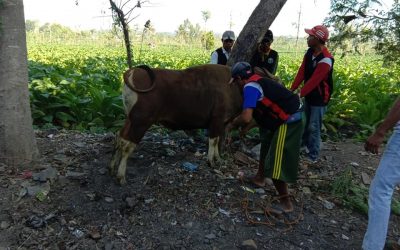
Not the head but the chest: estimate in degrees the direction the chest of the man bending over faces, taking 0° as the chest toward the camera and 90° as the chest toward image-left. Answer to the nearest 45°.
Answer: approximately 90°

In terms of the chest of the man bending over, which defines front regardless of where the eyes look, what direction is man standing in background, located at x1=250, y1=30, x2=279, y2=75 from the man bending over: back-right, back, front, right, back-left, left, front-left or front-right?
right

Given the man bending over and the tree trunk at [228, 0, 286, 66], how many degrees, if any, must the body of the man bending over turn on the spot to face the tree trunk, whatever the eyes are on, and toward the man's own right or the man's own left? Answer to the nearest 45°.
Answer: approximately 90° to the man's own right

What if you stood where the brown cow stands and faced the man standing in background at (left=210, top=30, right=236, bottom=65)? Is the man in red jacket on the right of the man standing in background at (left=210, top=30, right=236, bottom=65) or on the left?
right

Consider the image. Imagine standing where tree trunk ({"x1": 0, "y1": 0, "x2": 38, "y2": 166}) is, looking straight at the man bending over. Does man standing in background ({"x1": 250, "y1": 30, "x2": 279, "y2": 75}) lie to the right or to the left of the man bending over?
left

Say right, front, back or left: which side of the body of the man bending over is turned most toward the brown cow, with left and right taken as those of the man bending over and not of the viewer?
front

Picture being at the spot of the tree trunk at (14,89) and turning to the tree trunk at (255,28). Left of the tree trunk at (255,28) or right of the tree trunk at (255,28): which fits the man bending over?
right

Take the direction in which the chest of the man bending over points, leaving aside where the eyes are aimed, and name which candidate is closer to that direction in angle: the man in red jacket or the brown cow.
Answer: the brown cow

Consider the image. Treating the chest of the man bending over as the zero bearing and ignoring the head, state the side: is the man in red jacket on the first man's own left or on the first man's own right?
on the first man's own right

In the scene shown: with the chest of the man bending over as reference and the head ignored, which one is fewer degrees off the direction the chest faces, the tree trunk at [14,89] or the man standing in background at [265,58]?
the tree trunk

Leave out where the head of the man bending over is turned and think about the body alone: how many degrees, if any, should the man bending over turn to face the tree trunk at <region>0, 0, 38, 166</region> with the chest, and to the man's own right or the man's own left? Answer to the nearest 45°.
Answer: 0° — they already face it

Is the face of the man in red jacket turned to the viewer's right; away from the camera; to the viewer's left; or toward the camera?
to the viewer's left
